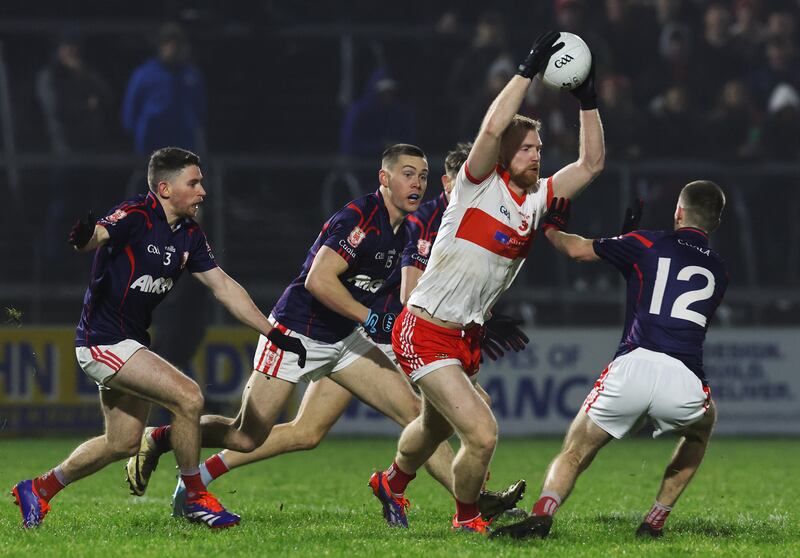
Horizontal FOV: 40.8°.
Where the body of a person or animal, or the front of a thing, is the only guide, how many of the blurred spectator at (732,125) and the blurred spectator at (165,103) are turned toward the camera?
2

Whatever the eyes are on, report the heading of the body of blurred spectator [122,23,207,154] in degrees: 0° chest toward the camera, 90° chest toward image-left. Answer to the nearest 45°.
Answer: approximately 0°

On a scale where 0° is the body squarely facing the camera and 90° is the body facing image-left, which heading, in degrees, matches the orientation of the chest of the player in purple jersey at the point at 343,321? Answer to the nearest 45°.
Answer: approximately 315°

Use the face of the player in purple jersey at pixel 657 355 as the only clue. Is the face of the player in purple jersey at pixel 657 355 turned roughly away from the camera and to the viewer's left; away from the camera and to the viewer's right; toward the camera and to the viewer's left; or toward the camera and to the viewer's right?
away from the camera and to the viewer's left

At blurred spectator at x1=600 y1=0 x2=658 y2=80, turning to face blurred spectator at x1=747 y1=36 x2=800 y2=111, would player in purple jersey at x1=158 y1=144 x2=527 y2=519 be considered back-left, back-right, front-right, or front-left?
back-right

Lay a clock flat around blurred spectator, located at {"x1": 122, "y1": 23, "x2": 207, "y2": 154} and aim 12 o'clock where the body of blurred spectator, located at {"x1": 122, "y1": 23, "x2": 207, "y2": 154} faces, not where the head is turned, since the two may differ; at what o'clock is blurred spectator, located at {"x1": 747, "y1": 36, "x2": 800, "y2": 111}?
blurred spectator, located at {"x1": 747, "y1": 36, "x2": 800, "y2": 111} is roughly at 9 o'clock from blurred spectator, located at {"x1": 122, "y1": 23, "x2": 207, "y2": 154}.

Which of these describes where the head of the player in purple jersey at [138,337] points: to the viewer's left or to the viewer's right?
to the viewer's right

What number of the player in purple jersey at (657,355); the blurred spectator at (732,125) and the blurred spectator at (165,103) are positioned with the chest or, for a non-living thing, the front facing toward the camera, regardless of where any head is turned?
2

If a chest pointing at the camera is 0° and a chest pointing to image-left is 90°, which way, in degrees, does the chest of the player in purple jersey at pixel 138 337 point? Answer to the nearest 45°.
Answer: approximately 315°

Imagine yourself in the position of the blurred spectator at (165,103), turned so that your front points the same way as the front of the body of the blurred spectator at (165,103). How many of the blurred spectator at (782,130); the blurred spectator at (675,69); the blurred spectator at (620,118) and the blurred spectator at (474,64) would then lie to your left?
4

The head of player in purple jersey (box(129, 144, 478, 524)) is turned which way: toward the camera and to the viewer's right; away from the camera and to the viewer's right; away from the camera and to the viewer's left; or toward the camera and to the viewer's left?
toward the camera and to the viewer's right
